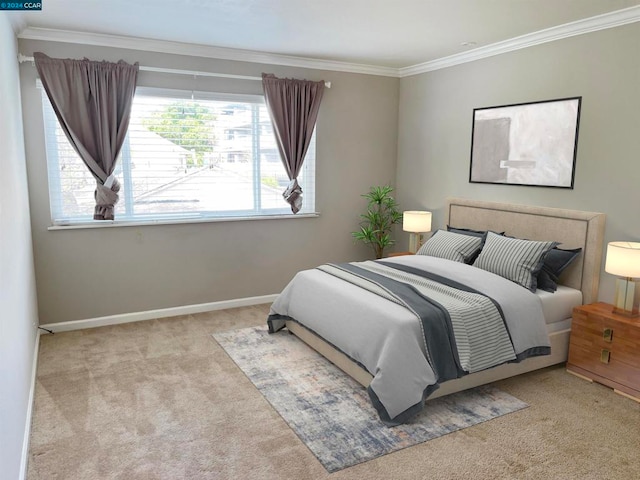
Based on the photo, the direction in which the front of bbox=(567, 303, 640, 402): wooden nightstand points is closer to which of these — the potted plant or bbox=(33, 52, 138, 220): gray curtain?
the gray curtain

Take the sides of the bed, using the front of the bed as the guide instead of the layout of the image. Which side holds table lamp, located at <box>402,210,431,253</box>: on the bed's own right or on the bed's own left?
on the bed's own right

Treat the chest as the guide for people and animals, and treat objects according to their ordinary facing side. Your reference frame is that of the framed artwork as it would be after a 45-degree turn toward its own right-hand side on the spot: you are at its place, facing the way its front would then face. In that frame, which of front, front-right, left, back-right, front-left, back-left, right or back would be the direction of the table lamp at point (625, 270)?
back-left

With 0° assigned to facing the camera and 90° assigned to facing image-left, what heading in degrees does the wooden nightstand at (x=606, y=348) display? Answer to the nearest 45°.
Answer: approximately 45°

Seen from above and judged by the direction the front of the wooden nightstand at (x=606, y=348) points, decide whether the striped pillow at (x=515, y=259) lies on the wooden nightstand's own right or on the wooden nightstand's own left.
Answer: on the wooden nightstand's own right

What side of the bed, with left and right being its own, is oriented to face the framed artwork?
back

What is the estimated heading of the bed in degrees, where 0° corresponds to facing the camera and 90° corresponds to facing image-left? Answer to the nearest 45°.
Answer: approximately 45°
